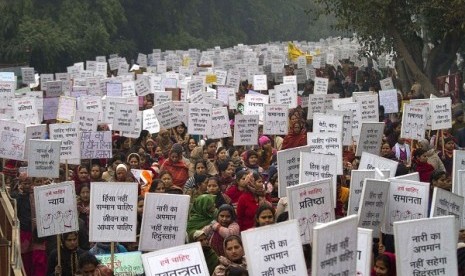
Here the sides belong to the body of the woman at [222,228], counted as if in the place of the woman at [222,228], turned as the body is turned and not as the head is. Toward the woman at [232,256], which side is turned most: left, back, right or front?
front

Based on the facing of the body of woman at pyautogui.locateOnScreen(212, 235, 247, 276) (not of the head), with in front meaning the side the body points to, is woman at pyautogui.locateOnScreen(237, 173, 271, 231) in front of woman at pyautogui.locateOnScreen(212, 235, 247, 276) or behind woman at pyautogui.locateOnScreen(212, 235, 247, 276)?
behind

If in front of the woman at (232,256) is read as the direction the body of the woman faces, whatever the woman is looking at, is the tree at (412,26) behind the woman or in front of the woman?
behind

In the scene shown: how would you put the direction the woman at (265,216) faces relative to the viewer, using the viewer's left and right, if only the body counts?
facing the viewer and to the right of the viewer

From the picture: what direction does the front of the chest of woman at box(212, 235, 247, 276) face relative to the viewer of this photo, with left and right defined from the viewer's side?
facing the viewer

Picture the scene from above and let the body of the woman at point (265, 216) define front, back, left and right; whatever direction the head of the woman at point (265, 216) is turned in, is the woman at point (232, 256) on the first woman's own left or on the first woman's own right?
on the first woman's own right

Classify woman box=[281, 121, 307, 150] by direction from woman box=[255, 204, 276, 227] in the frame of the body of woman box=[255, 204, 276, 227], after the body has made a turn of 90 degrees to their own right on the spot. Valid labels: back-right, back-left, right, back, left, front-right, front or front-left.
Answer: back-right

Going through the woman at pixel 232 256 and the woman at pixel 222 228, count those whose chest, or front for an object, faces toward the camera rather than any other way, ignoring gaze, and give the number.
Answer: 2

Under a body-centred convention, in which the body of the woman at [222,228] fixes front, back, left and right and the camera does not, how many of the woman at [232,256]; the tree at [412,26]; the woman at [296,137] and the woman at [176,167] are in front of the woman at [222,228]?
1
